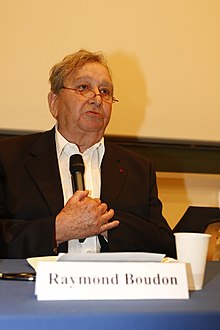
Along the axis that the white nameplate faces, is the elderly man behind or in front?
behind

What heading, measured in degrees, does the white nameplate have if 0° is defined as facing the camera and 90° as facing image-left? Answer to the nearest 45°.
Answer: approximately 0°
